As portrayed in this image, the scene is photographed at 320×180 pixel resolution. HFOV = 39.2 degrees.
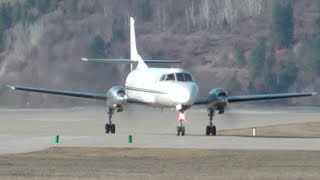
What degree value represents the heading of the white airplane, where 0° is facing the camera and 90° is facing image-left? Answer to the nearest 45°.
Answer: approximately 0°
